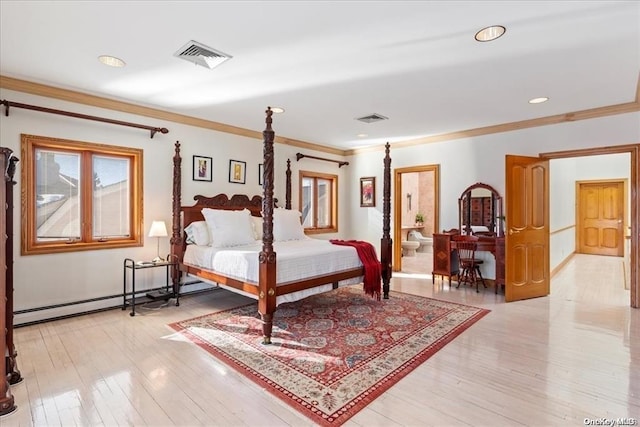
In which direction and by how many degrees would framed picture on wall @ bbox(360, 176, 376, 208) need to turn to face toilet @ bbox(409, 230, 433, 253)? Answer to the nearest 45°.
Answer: approximately 180°

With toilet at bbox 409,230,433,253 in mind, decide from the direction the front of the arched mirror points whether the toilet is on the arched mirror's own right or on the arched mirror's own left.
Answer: on the arched mirror's own right

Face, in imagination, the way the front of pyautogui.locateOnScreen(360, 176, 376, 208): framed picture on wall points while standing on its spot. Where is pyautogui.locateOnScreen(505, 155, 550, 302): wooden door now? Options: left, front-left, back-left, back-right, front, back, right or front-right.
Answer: left

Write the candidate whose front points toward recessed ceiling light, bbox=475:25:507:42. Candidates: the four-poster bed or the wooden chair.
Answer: the four-poster bed

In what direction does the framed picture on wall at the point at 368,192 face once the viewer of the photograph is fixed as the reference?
facing the viewer and to the left of the viewer

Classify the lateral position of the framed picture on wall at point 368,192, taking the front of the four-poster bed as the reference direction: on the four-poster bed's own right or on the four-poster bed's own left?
on the four-poster bed's own left

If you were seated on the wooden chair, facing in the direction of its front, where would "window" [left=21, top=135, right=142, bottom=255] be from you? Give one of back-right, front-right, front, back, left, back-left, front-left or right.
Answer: back

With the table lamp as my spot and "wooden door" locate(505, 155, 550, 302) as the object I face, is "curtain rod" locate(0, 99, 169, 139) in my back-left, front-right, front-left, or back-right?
back-right

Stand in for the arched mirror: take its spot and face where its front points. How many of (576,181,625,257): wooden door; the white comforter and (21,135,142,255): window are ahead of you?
2

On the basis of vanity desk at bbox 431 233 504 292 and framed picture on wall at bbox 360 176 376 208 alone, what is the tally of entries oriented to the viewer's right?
0

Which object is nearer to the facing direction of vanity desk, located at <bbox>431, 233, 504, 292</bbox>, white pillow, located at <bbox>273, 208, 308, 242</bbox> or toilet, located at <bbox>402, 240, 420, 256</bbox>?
the white pillow
